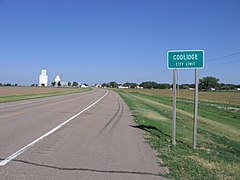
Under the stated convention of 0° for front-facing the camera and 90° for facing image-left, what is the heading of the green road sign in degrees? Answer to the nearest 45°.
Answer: approximately 0°
